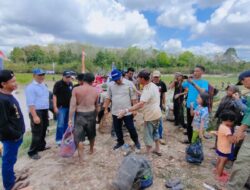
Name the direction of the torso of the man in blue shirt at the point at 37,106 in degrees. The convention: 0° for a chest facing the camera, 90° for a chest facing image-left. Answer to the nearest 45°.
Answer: approximately 315°

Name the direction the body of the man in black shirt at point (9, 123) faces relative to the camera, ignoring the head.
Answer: to the viewer's right

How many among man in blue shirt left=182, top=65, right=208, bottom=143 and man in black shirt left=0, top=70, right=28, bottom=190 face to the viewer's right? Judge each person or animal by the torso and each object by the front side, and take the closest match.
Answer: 1

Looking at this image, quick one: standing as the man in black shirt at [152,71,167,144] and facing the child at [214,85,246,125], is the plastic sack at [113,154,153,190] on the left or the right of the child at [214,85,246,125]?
right

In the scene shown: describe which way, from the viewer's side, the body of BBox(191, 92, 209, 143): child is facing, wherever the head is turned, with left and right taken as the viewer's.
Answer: facing to the left of the viewer

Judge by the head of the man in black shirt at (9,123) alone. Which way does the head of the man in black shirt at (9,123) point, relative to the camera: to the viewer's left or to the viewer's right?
to the viewer's right
